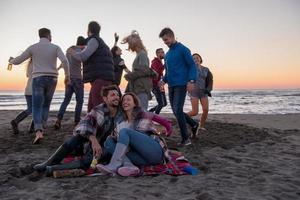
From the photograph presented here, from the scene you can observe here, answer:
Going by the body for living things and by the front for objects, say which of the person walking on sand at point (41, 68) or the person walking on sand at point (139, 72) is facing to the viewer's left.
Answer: the person walking on sand at point (139, 72)

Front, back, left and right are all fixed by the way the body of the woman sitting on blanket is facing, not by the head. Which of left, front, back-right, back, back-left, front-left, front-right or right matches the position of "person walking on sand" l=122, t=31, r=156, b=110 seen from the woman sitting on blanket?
back-right

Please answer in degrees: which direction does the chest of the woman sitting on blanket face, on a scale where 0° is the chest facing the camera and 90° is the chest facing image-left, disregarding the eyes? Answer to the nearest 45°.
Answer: approximately 45°

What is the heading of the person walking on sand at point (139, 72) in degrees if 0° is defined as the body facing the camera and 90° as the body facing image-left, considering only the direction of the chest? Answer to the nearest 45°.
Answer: approximately 90°

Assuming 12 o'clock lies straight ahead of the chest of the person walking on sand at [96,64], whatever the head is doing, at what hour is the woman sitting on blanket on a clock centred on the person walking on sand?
The woman sitting on blanket is roughly at 7 o'clock from the person walking on sand.

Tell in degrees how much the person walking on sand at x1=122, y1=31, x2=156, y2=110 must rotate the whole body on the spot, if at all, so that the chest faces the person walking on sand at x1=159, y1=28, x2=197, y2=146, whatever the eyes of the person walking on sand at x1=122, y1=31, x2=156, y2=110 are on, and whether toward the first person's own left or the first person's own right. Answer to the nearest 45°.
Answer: approximately 135° to the first person's own left
